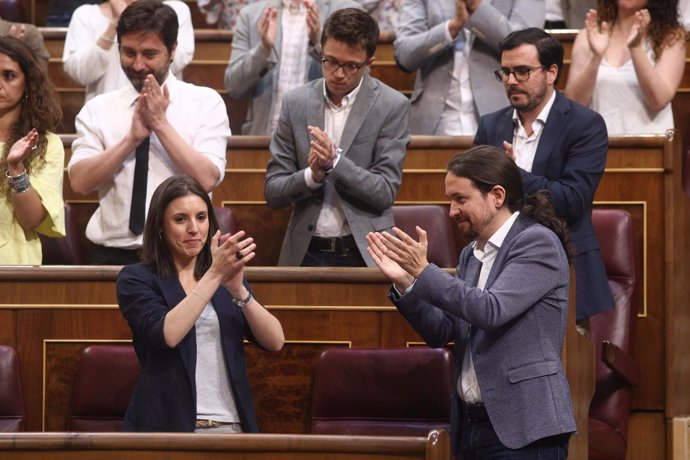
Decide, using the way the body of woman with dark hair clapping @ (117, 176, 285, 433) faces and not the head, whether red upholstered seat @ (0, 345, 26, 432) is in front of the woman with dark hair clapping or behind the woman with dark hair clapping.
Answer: behind

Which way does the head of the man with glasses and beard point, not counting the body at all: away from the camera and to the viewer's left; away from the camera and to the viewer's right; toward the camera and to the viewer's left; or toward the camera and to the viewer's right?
toward the camera and to the viewer's left

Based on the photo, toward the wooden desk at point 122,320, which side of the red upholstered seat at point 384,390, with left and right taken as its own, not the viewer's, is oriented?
right
